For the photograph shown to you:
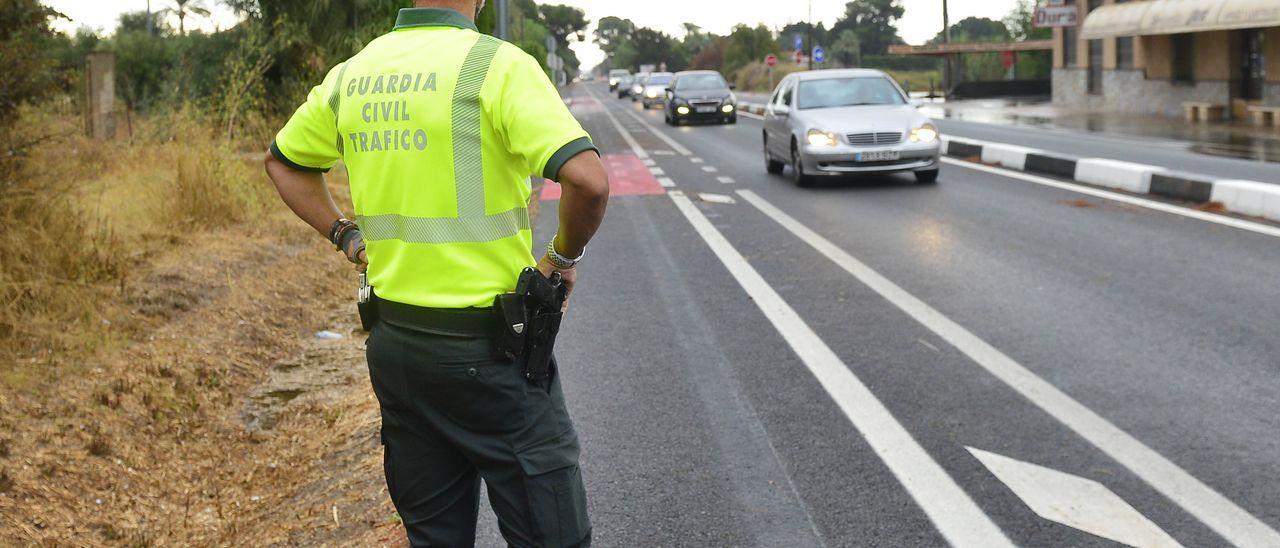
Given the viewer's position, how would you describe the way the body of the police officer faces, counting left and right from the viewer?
facing away from the viewer and to the right of the viewer

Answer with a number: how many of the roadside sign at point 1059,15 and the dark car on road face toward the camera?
2

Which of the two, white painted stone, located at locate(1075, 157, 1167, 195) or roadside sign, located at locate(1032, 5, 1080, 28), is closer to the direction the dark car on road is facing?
the white painted stone

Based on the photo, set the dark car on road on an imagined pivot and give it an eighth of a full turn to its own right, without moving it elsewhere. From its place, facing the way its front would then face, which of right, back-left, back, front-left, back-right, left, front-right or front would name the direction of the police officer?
front-left

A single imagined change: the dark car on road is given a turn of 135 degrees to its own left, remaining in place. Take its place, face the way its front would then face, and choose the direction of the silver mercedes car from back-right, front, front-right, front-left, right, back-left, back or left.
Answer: back-right

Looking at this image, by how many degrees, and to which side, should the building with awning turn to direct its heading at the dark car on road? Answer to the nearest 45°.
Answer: approximately 45° to its right

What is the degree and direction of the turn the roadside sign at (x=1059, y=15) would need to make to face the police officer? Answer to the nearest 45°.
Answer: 0° — it already faces them

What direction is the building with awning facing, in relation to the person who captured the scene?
facing the viewer and to the left of the viewer

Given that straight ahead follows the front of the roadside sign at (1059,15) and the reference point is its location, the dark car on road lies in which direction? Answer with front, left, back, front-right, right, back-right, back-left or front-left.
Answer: front-right

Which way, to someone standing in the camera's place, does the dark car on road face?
facing the viewer

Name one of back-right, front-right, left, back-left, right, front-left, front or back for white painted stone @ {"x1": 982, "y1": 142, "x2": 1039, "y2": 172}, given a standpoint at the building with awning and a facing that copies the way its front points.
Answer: front-left

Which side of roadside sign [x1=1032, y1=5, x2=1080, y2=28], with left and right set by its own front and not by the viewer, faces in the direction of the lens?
front

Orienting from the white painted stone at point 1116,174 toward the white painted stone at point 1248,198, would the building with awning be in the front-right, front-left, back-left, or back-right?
back-left

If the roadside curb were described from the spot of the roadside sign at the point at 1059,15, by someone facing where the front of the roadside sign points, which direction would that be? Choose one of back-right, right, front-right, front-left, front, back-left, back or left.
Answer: front
